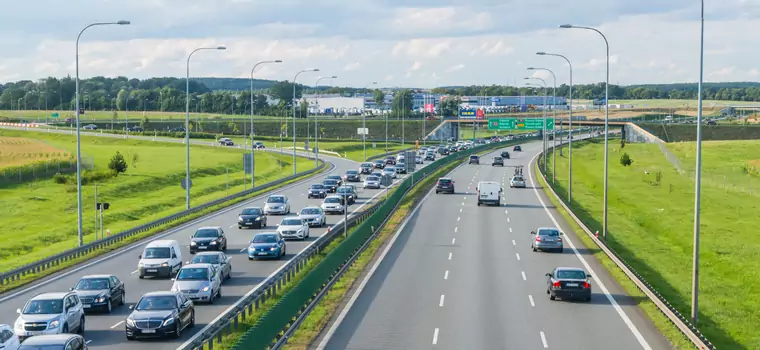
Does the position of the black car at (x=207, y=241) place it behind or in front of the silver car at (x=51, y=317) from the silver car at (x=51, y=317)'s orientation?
behind

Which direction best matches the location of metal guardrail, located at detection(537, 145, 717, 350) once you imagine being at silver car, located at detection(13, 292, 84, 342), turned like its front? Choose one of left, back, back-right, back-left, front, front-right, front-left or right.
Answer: back-left

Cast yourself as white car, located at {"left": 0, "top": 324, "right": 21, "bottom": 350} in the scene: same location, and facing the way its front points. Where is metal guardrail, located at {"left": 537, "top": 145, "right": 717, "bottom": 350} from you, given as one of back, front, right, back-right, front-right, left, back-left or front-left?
back-left

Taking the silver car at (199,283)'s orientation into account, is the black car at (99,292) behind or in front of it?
in front

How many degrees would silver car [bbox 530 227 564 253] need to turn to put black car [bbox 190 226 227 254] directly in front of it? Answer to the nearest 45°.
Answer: approximately 90° to its left

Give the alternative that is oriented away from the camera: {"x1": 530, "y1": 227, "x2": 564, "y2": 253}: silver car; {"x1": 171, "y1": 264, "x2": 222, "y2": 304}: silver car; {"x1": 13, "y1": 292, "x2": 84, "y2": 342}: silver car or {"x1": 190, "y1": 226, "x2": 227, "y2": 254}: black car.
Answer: {"x1": 530, "y1": 227, "x2": 564, "y2": 253}: silver car

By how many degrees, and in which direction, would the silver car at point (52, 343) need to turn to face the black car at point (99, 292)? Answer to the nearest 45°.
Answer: approximately 135° to its right

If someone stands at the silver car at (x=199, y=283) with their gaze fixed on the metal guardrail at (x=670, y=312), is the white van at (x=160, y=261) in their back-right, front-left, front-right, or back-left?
back-left

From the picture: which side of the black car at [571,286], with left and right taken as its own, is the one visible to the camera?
back

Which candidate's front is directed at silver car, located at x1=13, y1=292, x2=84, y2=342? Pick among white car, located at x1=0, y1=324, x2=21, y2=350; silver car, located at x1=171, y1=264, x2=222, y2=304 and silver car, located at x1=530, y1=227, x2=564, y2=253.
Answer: silver car, located at x1=171, y1=264, x2=222, y2=304

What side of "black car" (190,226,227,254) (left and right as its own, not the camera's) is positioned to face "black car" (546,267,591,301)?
left

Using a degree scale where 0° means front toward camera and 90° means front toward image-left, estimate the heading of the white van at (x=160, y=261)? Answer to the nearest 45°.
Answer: approximately 45°

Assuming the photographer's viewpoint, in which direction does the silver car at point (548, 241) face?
facing away from the viewer

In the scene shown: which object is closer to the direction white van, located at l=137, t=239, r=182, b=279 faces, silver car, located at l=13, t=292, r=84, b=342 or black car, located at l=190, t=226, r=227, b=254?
the silver car

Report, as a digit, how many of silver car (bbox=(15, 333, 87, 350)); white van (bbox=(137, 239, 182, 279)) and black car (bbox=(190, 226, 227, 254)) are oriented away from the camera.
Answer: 0

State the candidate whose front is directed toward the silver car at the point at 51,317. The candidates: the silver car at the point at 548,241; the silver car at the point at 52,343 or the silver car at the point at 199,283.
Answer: the silver car at the point at 199,283
